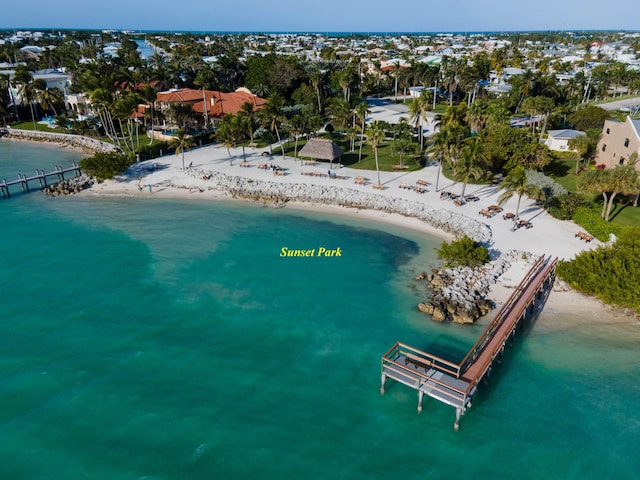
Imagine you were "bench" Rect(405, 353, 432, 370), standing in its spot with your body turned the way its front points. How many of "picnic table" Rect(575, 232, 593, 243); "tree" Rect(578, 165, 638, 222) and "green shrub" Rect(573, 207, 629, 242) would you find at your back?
3

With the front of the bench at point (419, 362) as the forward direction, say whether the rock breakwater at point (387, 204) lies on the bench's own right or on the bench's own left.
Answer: on the bench's own right

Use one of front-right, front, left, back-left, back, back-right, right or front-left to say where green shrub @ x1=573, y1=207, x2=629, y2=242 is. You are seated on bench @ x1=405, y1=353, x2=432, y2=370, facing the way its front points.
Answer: back

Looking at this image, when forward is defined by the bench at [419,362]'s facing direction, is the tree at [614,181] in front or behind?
behind

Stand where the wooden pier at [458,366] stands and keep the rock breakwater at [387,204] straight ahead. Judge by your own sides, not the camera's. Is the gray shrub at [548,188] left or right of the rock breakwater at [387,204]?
right

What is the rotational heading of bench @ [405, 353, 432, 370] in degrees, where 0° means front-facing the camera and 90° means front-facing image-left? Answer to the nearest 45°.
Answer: approximately 45°

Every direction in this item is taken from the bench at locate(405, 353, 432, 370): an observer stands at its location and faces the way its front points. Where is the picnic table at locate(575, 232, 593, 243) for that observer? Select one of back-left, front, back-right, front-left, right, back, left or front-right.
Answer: back

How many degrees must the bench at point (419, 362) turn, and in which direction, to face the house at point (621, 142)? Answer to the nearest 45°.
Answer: approximately 180°

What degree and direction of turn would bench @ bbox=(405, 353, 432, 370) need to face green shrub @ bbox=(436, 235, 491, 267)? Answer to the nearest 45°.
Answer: approximately 135° to its right
